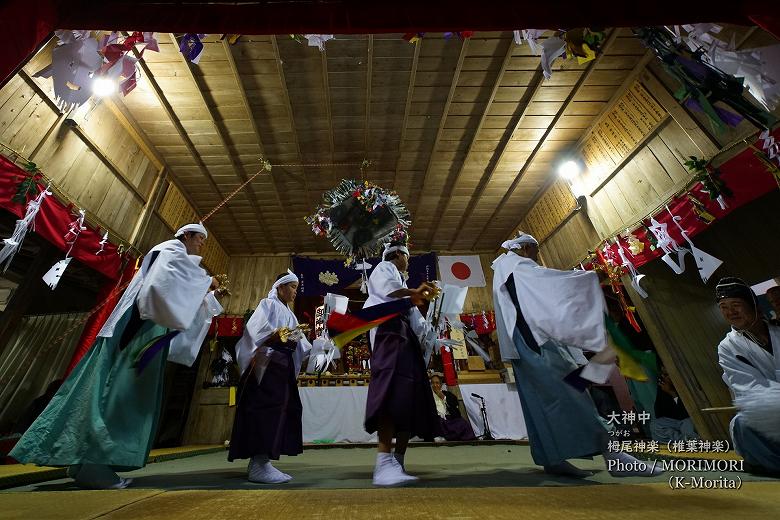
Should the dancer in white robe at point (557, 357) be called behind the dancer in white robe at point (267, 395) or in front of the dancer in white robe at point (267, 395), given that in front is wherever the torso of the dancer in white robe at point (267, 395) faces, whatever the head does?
in front

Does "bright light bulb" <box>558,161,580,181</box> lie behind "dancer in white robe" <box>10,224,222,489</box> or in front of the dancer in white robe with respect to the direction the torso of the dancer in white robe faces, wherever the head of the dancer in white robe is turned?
in front

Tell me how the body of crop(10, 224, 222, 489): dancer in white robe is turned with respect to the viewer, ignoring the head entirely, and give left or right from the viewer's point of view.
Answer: facing to the right of the viewer

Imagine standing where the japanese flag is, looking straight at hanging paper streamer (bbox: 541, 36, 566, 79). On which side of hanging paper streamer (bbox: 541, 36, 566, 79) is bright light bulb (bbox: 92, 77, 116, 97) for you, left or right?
right

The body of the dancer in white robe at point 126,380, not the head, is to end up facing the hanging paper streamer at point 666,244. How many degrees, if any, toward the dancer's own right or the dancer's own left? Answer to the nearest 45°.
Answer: approximately 45° to the dancer's own right

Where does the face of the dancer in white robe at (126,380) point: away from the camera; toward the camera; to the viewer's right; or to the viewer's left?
to the viewer's right

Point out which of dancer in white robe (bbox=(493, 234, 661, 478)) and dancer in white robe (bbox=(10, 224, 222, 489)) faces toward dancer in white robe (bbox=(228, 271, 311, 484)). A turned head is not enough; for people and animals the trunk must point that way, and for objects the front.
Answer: dancer in white robe (bbox=(10, 224, 222, 489))

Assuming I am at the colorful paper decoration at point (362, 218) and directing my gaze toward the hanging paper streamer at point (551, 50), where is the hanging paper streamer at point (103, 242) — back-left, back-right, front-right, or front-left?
back-right
